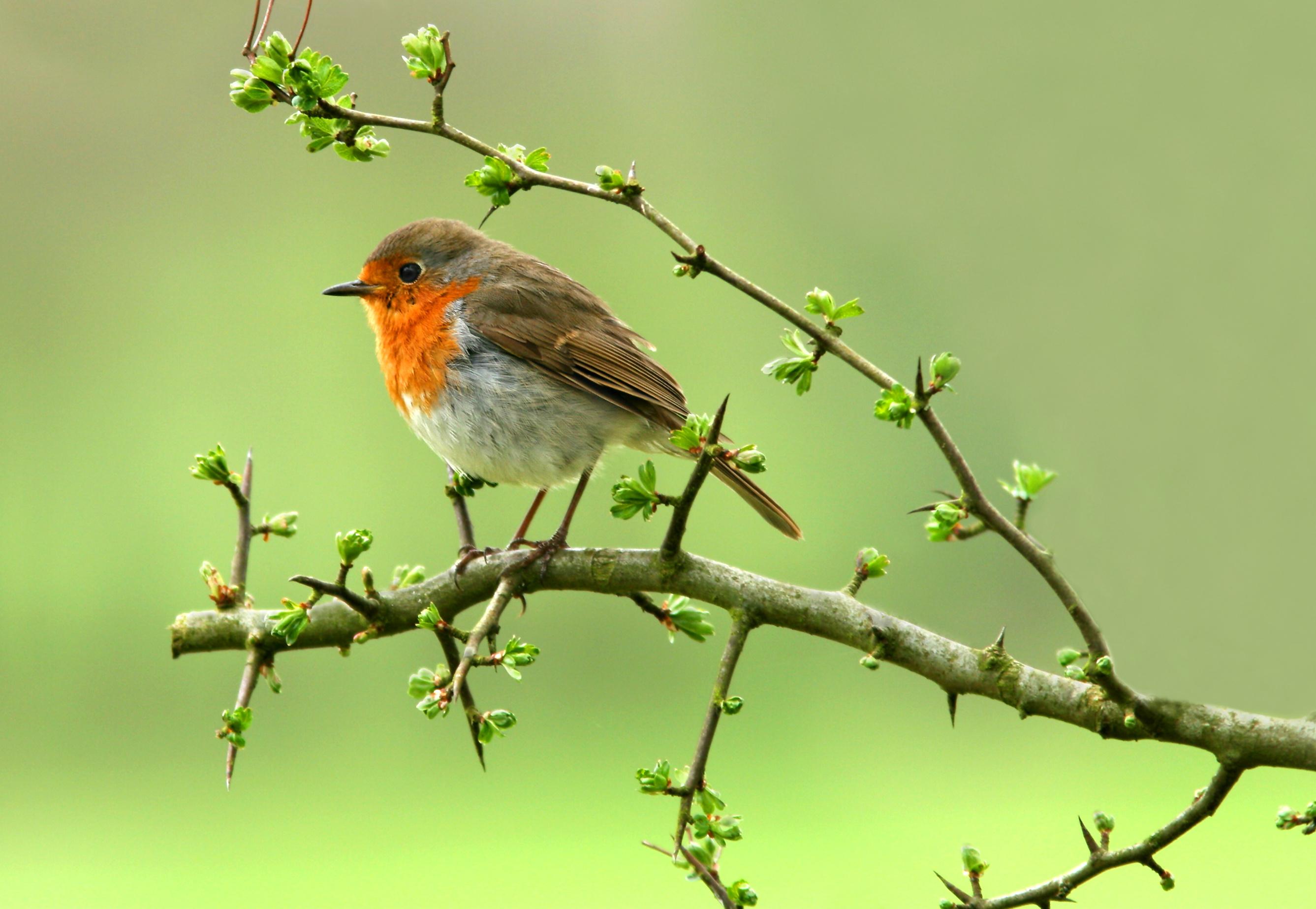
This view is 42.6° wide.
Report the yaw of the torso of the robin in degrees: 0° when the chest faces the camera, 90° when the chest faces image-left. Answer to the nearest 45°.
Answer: approximately 90°
